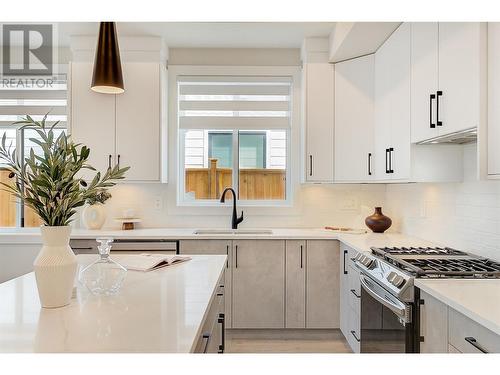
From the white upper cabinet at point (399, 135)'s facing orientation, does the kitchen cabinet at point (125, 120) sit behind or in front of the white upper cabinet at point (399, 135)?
in front

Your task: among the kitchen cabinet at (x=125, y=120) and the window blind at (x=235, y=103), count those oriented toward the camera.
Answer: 2

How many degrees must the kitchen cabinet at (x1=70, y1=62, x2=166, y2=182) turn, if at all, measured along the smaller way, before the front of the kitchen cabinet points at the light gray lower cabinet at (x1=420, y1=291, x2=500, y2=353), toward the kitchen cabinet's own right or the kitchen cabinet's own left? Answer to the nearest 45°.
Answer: approximately 45° to the kitchen cabinet's own left

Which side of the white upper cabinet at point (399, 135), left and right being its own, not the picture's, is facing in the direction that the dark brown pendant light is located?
front

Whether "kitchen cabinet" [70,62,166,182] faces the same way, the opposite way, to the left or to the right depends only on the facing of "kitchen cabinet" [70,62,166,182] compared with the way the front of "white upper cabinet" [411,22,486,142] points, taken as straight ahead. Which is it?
to the left

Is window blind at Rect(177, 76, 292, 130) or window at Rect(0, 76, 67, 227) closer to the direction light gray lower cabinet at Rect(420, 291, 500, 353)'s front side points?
the window

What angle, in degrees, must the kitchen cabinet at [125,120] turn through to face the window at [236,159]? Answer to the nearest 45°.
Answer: approximately 90° to its left

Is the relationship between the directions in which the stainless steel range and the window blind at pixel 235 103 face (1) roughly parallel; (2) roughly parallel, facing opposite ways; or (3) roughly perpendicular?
roughly perpendicular

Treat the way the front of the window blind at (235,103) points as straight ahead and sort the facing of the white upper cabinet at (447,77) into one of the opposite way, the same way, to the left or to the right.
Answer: to the right

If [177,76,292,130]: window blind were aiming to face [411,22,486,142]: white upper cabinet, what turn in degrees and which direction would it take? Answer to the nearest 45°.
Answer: approximately 45° to its left

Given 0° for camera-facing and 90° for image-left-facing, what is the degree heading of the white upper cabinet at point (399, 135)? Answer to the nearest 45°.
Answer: approximately 45°
